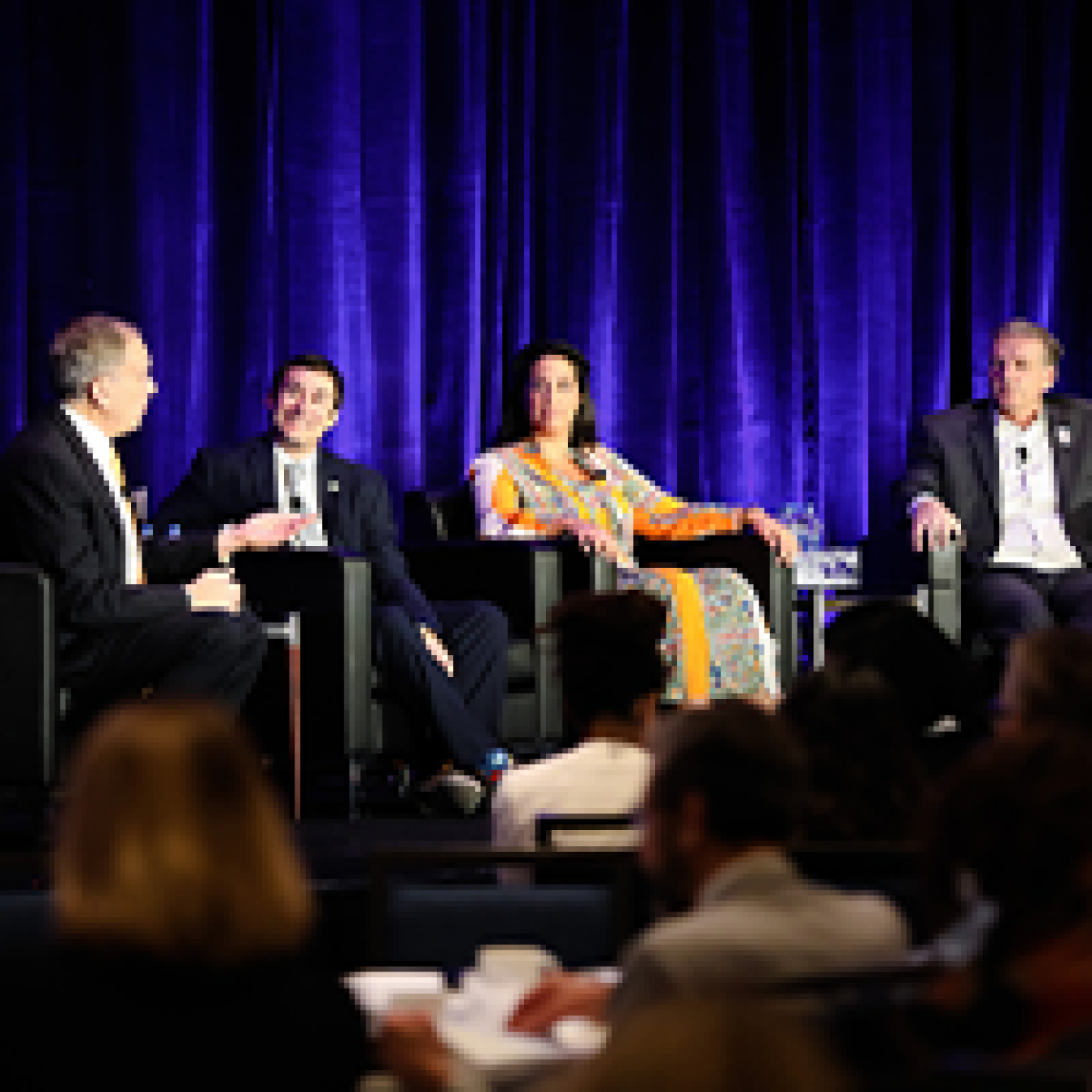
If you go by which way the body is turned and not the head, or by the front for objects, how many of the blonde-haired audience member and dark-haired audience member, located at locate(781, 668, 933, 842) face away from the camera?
2

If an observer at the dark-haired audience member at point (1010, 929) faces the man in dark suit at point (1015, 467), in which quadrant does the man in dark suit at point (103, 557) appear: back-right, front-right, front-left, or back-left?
front-left

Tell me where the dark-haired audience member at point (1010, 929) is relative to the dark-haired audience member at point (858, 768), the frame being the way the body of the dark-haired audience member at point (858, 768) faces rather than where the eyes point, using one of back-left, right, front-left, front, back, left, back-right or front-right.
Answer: back

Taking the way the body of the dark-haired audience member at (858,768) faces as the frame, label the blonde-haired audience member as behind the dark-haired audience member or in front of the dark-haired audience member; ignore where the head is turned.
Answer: behind

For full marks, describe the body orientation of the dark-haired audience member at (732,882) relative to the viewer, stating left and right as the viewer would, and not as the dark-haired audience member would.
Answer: facing away from the viewer and to the left of the viewer

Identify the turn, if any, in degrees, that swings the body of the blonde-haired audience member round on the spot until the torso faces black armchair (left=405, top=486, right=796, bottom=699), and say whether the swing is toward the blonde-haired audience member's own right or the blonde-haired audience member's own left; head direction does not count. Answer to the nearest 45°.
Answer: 0° — they already face it

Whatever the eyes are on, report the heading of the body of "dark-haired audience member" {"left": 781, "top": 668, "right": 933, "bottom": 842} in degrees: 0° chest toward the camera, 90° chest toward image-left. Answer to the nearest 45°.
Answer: approximately 180°

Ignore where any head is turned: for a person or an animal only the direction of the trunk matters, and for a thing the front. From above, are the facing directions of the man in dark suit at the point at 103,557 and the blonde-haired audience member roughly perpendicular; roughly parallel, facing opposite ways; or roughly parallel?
roughly perpendicular

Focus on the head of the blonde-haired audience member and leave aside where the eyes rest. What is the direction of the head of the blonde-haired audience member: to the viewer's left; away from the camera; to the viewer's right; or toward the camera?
away from the camera

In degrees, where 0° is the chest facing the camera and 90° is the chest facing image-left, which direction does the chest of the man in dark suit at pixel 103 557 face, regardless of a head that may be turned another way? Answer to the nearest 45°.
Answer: approximately 270°

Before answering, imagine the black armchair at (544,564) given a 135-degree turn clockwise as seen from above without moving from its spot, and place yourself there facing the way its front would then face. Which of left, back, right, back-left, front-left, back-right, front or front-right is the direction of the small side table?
back-right

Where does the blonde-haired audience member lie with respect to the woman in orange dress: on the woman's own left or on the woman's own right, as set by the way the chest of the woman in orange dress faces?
on the woman's own right

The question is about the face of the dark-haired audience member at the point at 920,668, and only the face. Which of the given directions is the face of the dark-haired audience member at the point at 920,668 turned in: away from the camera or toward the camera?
away from the camera

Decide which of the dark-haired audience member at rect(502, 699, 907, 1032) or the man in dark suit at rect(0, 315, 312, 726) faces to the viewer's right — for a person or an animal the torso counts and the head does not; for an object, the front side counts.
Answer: the man in dark suit
